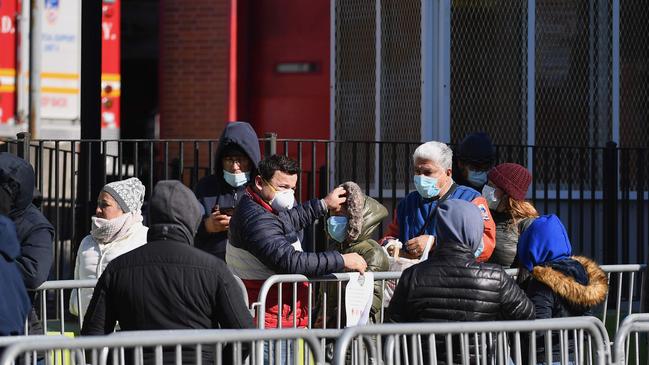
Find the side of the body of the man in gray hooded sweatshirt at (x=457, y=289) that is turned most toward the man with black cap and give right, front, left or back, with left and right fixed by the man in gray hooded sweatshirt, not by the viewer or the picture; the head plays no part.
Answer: front

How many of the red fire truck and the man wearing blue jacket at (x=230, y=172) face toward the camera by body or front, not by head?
1

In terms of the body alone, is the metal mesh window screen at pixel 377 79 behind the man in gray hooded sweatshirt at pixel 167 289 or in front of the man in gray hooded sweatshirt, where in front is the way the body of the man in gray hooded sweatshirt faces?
in front

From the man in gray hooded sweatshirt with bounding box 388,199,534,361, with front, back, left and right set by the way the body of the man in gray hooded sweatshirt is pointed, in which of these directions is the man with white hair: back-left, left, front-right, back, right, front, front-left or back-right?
front

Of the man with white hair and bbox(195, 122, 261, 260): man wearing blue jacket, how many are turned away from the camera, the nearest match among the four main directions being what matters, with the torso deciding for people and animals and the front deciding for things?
0

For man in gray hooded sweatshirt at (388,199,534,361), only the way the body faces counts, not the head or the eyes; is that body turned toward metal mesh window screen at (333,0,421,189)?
yes

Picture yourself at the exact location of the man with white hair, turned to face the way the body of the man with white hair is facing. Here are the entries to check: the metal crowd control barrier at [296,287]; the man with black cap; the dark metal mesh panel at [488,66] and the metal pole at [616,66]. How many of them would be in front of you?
1

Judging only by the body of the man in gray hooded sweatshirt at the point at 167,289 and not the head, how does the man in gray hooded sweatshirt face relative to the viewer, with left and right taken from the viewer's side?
facing away from the viewer

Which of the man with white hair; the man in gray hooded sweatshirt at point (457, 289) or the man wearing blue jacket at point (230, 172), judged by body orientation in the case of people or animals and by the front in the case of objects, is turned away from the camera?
the man in gray hooded sweatshirt

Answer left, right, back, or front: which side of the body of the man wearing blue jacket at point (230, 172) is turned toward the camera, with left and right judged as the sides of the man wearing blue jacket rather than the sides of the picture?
front

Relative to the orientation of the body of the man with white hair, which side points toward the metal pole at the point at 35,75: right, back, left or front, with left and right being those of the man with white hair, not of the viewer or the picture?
right

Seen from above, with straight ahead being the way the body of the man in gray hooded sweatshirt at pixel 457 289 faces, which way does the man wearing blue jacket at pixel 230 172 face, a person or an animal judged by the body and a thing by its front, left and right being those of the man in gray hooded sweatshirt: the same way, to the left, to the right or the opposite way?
the opposite way

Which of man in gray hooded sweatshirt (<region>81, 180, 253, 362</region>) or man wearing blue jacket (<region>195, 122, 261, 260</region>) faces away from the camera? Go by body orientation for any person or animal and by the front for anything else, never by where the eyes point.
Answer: the man in gray hooded sweatshirt

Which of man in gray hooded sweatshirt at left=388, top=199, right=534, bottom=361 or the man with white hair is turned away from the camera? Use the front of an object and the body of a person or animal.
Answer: the man in gray hooded sweatshirt
